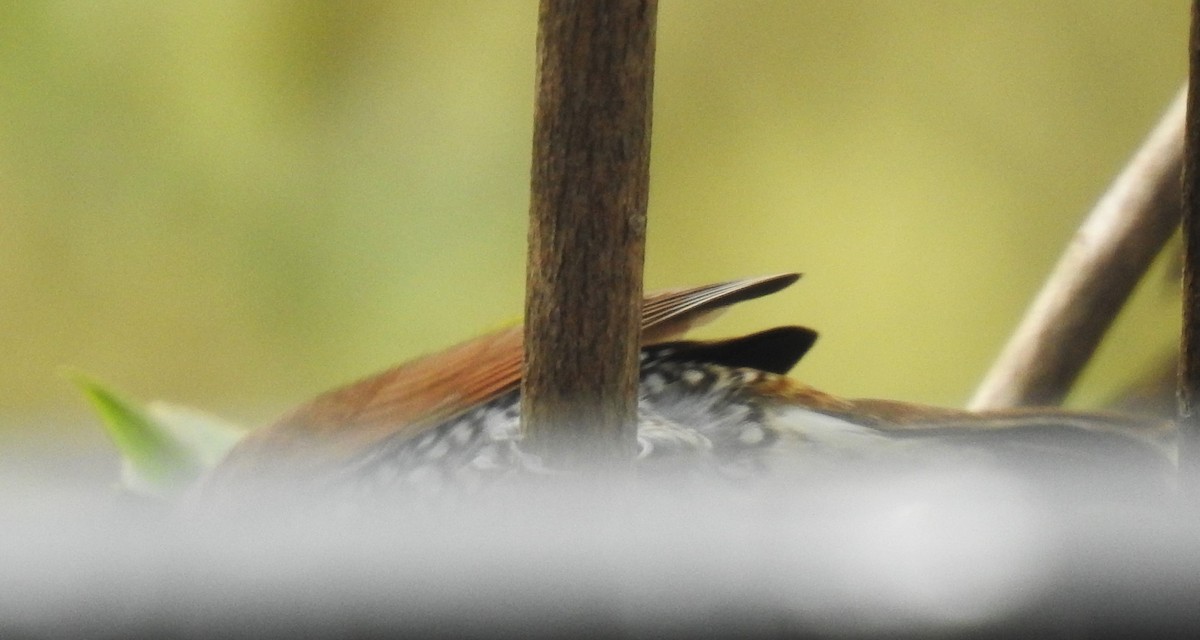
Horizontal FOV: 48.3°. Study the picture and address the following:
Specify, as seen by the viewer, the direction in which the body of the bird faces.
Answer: to the viewer's left
